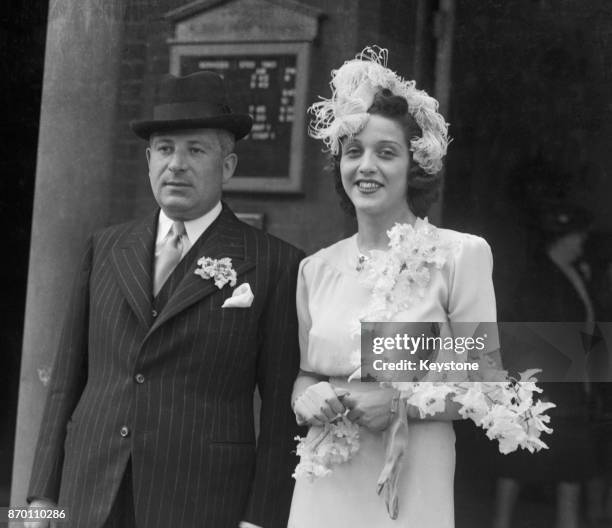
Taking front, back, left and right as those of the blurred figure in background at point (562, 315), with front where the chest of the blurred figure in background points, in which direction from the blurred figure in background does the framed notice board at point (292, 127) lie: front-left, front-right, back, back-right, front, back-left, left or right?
back-right

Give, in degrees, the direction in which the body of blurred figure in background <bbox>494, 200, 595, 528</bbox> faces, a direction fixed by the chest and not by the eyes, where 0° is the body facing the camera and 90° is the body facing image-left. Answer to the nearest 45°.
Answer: approximately 315°

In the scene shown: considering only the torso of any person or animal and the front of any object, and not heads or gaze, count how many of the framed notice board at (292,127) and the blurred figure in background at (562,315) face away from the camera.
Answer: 0

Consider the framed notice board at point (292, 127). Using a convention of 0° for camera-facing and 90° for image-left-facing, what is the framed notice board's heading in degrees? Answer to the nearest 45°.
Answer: approximately 0°

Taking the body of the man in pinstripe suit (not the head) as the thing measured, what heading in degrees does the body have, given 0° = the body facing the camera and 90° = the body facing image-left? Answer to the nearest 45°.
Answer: approximately 45°

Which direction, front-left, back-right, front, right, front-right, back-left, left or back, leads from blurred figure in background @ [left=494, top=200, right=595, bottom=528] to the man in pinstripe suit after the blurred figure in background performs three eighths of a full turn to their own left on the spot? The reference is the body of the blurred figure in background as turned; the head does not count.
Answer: back-left

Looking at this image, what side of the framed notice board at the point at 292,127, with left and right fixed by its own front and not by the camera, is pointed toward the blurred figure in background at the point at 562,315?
left

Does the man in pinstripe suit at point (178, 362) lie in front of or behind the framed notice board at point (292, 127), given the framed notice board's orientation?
in front

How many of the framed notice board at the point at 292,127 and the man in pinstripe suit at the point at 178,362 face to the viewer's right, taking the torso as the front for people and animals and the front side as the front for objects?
0

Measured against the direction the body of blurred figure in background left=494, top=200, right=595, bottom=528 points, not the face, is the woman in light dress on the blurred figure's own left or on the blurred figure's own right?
on the blurred figure's own right

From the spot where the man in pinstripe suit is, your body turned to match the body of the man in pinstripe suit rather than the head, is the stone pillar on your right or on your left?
on your right
